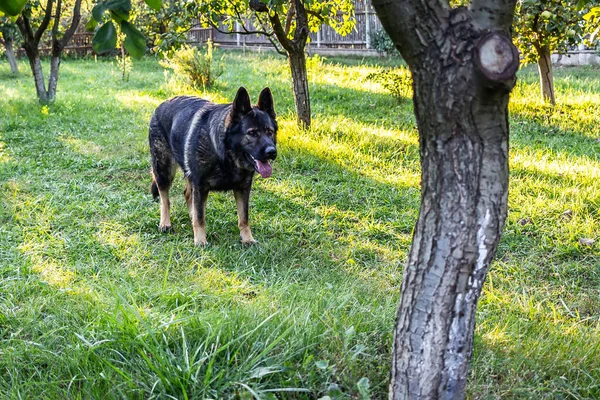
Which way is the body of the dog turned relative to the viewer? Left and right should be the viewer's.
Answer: facing the viewer and to the right of the viewer

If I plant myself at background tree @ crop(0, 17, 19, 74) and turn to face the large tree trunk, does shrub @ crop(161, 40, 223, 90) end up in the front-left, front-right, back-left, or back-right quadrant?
front-left

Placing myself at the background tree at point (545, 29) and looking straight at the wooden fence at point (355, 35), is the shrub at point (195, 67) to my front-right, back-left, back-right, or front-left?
front-left

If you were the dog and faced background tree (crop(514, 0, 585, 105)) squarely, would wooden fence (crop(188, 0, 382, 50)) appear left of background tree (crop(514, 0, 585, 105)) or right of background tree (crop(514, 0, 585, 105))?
left

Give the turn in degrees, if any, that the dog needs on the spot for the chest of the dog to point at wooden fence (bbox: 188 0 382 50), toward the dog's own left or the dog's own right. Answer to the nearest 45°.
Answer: approximately 135° to the dog's own left

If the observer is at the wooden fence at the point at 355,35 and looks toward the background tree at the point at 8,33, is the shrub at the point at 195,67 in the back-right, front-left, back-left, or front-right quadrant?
front-left

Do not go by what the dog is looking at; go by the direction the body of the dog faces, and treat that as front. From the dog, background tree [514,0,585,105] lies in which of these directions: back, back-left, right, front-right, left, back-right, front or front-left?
left

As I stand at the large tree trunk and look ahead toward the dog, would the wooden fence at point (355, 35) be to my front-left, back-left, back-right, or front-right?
front-right

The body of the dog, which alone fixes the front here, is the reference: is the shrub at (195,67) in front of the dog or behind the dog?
behind
